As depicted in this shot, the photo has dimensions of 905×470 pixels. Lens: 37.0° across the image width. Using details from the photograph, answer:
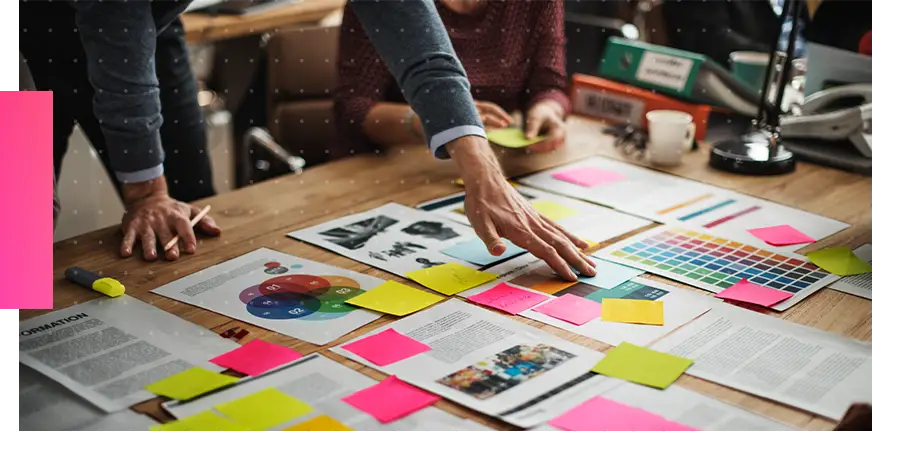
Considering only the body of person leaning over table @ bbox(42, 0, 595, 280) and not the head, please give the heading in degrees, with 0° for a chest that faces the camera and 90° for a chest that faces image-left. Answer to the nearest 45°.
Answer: approximately 0°
